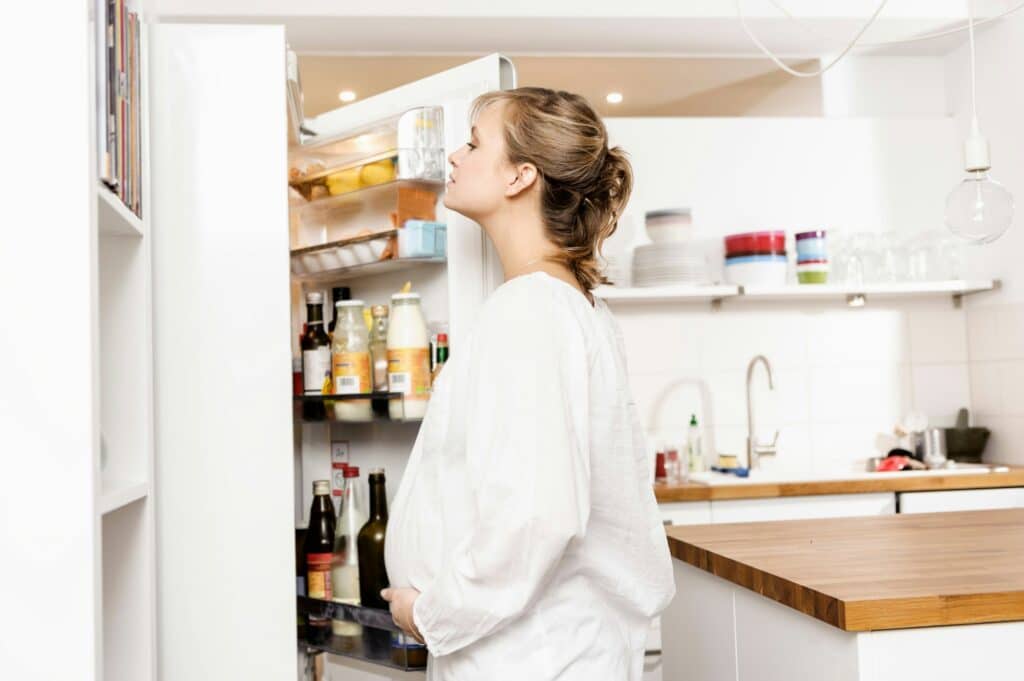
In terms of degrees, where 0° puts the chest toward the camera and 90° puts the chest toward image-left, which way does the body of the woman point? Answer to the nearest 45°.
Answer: approximately 90°

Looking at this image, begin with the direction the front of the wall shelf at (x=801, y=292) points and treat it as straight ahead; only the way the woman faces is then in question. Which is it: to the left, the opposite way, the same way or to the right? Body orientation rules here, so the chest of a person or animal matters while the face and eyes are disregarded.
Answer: to the right

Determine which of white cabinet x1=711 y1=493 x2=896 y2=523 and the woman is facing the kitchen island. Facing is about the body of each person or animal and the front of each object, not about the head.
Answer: the white cabinet

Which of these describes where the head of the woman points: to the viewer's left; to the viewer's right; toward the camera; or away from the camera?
to the viewer's left

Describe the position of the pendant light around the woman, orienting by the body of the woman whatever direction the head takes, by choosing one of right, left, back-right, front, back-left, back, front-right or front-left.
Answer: back-right
